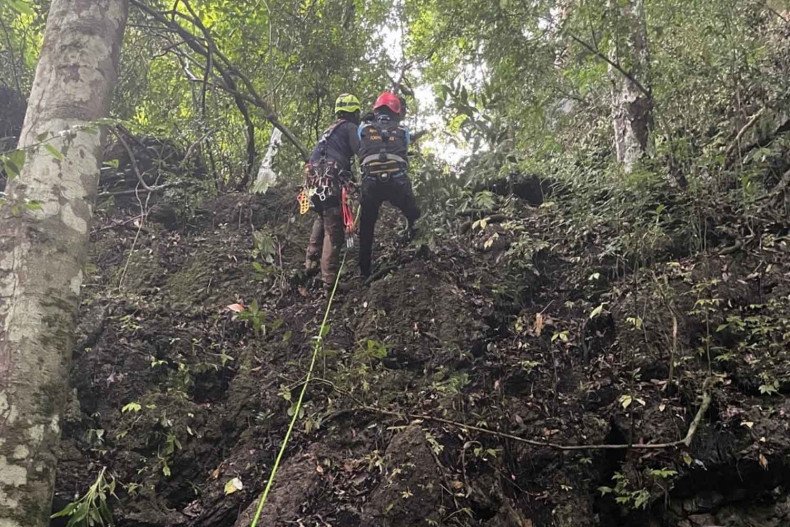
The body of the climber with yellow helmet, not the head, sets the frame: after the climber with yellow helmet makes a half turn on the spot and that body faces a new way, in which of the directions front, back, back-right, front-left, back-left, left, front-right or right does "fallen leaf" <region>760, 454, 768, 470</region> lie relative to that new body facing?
left

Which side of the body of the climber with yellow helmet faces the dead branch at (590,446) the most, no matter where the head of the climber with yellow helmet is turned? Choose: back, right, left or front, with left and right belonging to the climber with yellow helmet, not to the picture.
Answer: right

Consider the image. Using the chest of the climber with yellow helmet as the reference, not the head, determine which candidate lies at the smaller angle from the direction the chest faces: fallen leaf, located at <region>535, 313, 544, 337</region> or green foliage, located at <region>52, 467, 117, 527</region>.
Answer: the fallen leaf

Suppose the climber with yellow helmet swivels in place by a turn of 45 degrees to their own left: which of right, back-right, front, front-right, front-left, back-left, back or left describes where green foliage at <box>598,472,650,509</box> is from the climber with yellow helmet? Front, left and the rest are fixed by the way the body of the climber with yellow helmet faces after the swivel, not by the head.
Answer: back-right

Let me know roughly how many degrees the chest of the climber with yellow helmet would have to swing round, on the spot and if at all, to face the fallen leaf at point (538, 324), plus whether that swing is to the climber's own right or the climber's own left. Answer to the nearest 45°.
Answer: approximately 90° to the climber's own right

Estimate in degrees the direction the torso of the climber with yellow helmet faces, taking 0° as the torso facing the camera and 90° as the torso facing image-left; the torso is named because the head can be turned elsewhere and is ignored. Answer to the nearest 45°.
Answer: approximately 225°

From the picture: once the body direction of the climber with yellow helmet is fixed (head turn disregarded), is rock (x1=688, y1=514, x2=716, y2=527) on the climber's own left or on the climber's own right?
on the climber's own right
